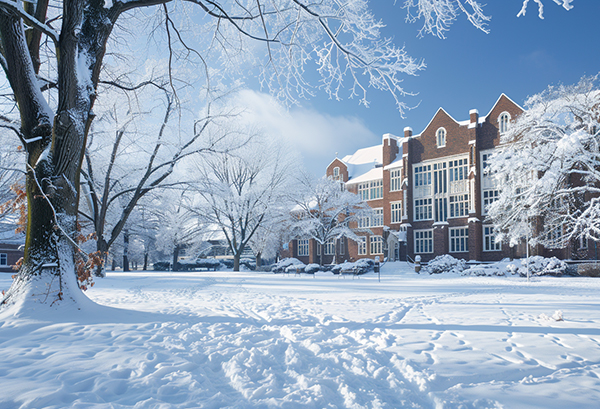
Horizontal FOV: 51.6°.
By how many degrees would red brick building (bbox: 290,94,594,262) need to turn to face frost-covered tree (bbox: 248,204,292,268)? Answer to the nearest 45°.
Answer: approximately 45° to its right

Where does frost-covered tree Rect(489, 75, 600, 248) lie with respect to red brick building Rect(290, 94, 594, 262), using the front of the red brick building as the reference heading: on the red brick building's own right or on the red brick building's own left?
on the red brick building's own left

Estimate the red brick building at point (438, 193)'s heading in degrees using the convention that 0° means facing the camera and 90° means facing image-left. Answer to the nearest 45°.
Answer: approximately 45°
